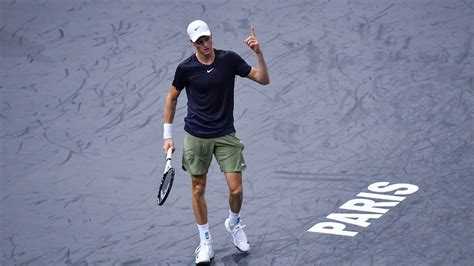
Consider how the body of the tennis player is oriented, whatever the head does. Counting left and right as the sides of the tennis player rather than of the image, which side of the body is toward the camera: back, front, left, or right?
front
